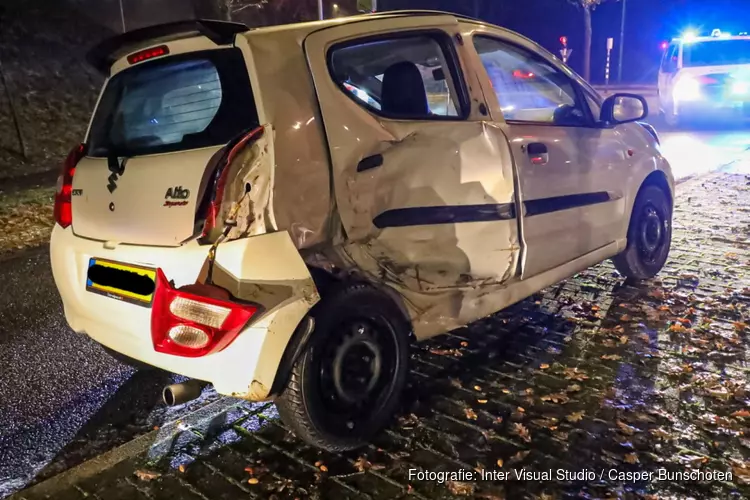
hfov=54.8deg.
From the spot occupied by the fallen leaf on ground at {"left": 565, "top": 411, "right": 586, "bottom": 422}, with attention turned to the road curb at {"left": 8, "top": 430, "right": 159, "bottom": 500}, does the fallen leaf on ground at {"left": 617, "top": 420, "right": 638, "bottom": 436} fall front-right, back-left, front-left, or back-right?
back-left

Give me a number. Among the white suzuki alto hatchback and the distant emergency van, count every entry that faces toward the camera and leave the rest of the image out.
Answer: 1

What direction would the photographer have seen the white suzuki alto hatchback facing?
facing away from the viewer and to the right of the viewer

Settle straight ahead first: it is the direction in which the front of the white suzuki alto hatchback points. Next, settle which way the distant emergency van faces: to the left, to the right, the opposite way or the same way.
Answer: the opposite way

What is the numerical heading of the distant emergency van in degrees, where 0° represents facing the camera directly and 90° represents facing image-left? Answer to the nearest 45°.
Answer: approximately 0°

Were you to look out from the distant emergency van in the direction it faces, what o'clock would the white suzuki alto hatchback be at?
The white suzuki alto hatchback is roughly at 12 o'clock from the distant emergency van.

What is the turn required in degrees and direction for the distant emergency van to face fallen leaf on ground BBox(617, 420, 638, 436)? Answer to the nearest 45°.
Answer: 0° — it already faces it

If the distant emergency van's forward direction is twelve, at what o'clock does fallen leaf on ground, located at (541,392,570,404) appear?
The fallen leaf on ground is roughly at 12 o'clock from the distant emergency van.

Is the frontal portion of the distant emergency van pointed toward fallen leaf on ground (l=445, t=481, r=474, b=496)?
yes

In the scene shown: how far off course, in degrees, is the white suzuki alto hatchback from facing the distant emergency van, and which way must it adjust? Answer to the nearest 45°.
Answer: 0° — it already faces it
